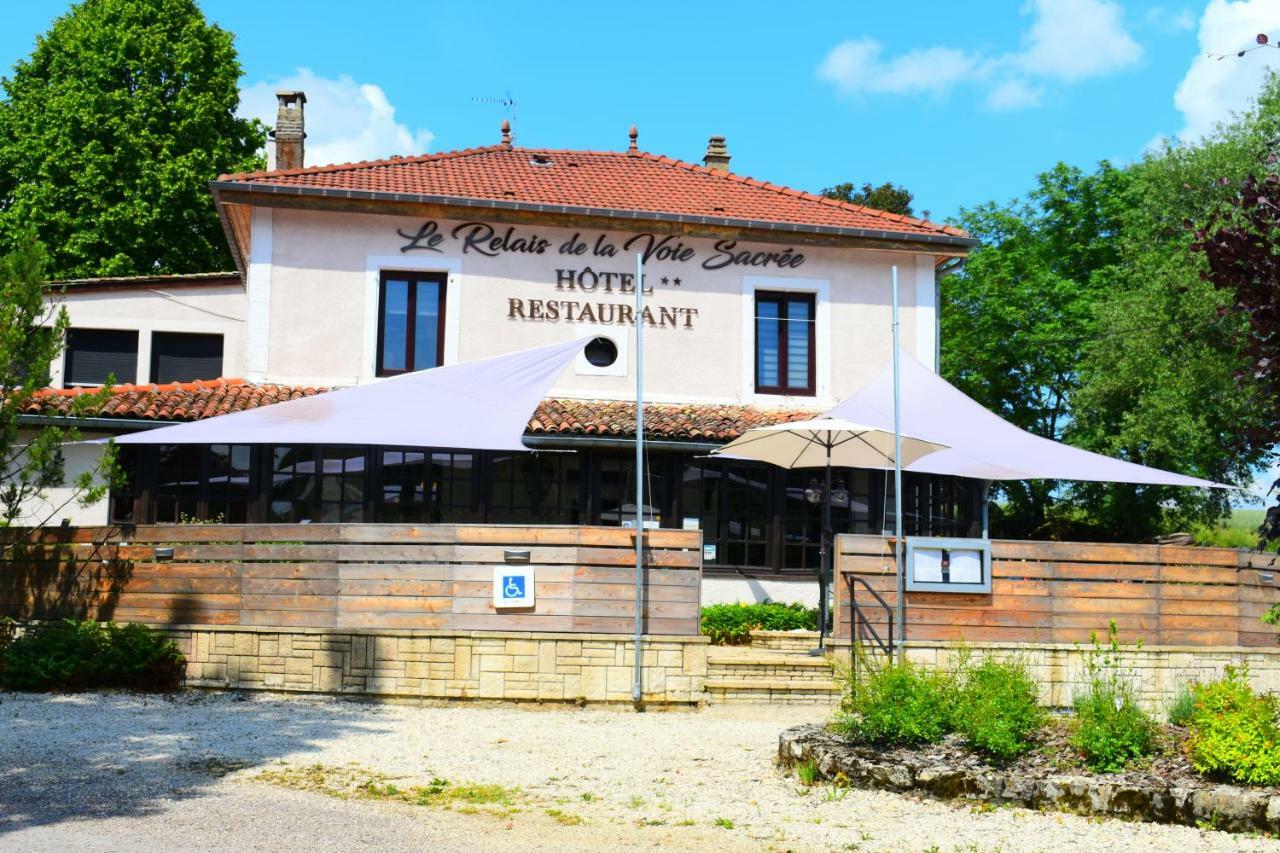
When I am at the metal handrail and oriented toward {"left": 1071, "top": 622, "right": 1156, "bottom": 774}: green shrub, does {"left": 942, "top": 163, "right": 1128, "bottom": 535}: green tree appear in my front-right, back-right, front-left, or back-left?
back-left

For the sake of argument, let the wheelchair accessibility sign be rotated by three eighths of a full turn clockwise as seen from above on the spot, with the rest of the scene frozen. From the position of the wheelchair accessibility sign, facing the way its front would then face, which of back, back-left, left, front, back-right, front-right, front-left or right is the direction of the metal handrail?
back-right

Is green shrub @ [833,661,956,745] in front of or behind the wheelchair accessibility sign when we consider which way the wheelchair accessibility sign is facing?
in front

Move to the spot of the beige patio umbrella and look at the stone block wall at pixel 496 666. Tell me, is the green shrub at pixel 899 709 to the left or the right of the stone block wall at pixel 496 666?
left

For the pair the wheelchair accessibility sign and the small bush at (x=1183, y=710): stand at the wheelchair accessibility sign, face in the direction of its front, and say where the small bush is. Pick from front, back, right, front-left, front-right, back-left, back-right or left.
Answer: front-left

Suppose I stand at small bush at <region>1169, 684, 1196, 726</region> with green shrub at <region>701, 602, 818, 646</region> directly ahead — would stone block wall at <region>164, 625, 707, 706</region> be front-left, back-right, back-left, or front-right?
front-left

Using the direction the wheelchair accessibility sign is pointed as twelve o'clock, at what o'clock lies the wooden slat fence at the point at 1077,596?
The wooden slat fence is roughly at 9 o'clock from the wheelchair accessibility sign.

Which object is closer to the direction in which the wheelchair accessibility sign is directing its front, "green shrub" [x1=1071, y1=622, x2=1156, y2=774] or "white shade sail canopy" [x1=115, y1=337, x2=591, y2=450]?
the green shrub

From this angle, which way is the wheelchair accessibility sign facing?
toward the camera

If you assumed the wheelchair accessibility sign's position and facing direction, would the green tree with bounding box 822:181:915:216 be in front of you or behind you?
behind

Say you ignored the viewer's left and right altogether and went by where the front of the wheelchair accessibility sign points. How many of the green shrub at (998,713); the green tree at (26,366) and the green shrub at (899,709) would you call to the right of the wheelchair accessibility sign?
1

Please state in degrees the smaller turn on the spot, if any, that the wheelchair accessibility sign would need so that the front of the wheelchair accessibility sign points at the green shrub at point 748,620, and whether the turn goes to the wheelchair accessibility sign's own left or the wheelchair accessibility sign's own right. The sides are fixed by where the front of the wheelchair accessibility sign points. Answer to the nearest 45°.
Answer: approximately 135° to the wheelchair accessibility sign's own left

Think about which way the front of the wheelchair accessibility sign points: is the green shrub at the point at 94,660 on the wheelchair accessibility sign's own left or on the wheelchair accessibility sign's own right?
on the wheelchair accessibility sign's own right

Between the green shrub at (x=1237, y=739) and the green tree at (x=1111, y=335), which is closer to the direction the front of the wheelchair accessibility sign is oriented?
the green shrub

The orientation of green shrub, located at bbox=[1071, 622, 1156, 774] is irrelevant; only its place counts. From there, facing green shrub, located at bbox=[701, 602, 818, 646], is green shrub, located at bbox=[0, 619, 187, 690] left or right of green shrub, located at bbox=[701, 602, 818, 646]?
left

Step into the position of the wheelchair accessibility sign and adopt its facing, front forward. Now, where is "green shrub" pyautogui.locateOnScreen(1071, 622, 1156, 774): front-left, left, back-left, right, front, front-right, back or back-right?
front-left
